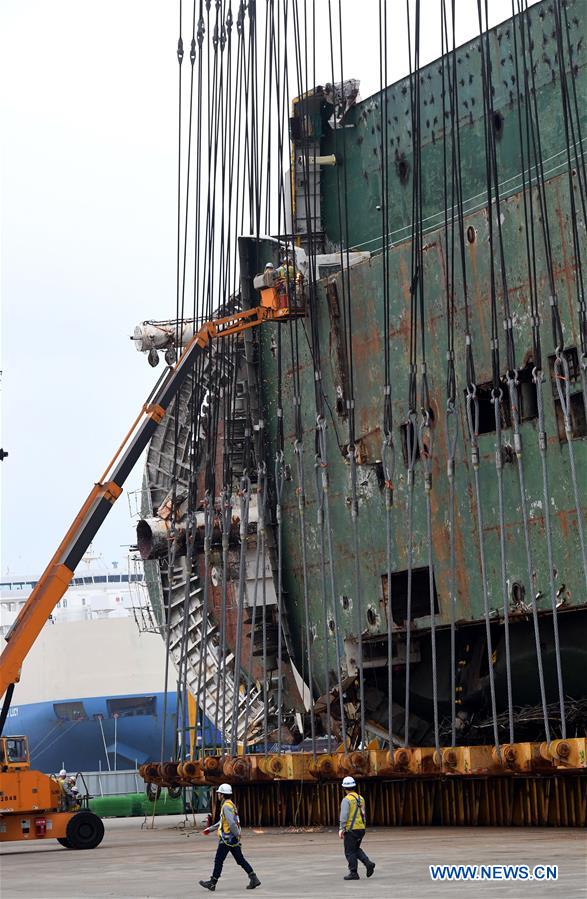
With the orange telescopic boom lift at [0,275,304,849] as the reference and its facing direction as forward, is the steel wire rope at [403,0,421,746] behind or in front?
in front

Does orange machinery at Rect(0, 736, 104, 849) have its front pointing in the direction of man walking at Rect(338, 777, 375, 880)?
no

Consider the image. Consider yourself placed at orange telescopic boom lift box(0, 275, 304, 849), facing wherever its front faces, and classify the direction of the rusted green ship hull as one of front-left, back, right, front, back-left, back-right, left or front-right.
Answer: front

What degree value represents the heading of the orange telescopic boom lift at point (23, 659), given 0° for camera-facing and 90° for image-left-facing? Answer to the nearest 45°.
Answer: approximately 270°

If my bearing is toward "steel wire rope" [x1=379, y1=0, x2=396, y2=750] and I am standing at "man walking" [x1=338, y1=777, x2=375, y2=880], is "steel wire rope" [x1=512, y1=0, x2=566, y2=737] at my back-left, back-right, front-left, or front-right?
front-right

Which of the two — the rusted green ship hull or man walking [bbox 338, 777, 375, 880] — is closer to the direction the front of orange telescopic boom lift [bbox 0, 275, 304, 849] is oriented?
the rusted green ship hull

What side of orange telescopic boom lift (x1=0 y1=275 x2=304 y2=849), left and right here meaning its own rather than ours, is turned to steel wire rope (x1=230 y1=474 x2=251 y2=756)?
front

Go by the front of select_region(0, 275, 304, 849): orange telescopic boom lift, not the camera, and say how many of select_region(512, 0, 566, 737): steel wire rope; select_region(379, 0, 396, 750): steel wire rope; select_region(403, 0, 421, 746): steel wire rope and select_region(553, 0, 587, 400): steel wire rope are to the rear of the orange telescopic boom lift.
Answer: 0
